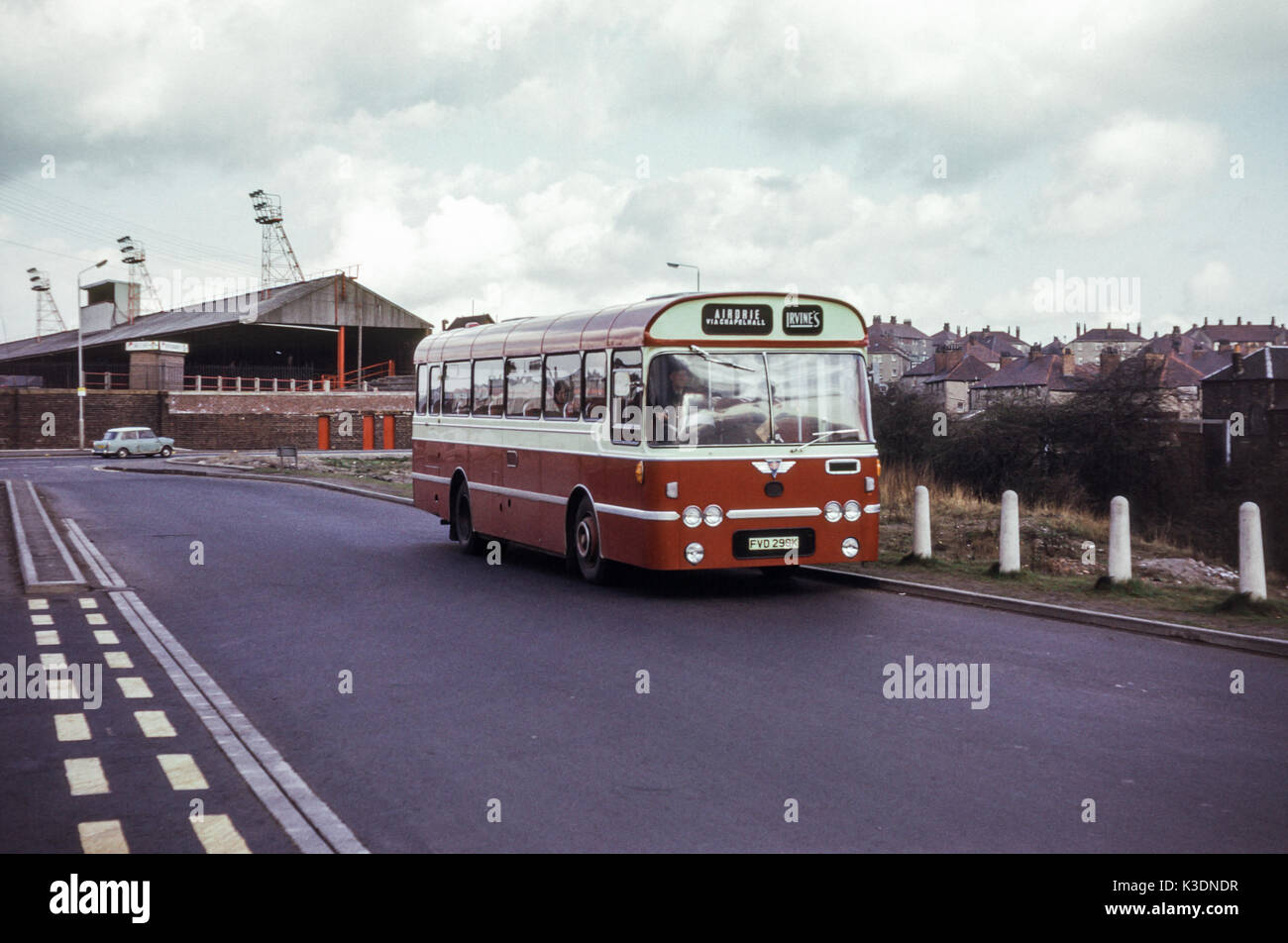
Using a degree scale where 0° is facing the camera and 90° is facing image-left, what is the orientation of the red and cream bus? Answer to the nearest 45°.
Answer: approximately 315°

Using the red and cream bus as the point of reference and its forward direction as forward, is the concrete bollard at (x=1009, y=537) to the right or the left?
on its left

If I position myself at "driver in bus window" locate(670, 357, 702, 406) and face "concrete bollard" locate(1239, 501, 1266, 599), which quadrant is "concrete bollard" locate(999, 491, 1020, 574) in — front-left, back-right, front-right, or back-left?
front-left

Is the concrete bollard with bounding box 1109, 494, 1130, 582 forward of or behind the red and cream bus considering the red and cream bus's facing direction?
forward

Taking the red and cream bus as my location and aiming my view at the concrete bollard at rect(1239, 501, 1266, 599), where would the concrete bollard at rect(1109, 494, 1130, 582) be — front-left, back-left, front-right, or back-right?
front-left

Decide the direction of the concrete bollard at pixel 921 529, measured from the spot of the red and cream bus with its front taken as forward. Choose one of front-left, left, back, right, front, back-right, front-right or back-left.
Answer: left
